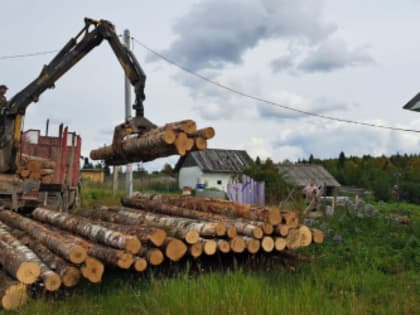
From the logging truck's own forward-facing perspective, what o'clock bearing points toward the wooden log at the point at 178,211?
The wooden log is roughly at 7 o'clock from the logging truck.

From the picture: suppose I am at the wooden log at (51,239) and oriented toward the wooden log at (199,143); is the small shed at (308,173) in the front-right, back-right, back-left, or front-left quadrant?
front-left

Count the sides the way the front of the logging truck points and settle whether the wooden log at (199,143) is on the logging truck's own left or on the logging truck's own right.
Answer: on the logging truck's own left

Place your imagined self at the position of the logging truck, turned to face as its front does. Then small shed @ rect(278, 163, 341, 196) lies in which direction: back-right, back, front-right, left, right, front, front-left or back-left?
back-right

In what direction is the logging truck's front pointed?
to the viewer's left

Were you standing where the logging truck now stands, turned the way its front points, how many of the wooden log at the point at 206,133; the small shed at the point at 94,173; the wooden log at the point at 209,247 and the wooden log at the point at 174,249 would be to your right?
1

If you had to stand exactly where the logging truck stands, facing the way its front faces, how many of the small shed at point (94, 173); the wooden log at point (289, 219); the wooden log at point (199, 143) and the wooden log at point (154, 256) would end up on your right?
1

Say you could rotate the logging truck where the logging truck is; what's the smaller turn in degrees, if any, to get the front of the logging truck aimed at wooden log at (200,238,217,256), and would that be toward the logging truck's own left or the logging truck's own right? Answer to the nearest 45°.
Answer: approximately 135° to the logging truck's own left

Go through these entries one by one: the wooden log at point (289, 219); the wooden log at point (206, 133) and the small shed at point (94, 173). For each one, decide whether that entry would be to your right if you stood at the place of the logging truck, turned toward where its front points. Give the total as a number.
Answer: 1

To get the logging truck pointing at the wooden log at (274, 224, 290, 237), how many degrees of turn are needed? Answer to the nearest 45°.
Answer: approximately 135° to its left
